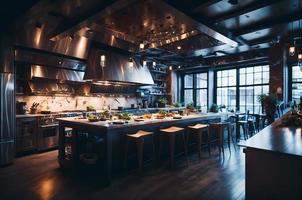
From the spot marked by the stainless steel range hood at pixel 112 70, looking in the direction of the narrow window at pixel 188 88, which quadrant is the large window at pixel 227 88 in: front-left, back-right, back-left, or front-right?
front-right

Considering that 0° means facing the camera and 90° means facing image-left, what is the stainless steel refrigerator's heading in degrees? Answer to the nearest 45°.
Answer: approximately 315°

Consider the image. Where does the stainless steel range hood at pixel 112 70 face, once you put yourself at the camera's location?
facing the viewer and to the right of the viewer

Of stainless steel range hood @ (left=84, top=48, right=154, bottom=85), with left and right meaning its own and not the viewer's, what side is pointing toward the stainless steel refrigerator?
right

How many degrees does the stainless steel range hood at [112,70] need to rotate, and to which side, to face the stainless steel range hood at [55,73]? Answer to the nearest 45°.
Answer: approximately 135° to its right

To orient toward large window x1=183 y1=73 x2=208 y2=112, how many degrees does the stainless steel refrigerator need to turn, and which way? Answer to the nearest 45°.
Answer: approximately 45° to its left

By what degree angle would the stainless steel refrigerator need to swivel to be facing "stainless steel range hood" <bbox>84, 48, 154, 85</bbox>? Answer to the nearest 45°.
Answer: approximately 45° to its left

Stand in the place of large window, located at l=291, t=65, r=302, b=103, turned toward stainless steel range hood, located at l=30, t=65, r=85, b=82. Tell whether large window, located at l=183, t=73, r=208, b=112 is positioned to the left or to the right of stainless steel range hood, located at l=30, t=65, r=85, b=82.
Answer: right

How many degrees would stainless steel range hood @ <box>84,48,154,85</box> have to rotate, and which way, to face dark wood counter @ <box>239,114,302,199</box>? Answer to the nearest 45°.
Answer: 0° — it already faces it

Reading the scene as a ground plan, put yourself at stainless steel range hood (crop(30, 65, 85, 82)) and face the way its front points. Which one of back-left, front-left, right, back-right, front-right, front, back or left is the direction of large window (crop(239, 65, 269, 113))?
front-left

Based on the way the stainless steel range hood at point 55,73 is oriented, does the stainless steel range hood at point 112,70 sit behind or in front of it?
in front

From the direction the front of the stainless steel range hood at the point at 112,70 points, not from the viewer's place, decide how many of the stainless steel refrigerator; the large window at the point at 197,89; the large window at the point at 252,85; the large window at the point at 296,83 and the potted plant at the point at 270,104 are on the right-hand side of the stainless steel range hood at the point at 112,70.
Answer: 1
